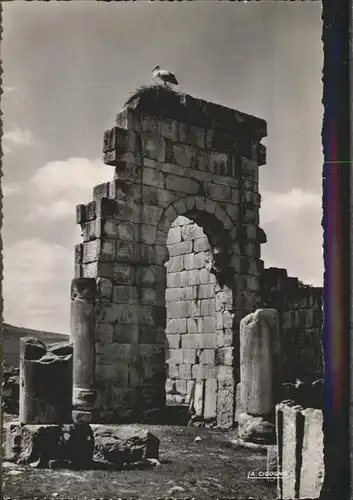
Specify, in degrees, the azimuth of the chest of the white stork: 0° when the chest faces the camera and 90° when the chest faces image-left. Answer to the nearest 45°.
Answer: approximately 90°

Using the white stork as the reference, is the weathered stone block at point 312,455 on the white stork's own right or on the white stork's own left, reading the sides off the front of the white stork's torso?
on the white stork's own left
